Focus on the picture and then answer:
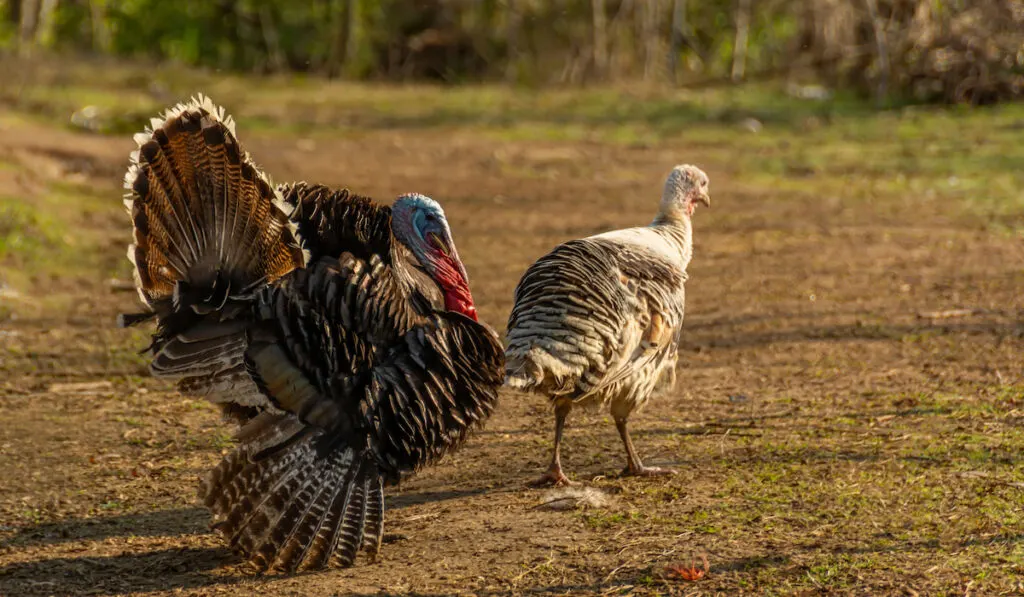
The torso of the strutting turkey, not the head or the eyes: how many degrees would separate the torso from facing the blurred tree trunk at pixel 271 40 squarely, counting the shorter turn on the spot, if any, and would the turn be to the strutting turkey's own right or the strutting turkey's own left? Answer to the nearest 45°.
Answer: approximately 90° to the strutting turkey's own left

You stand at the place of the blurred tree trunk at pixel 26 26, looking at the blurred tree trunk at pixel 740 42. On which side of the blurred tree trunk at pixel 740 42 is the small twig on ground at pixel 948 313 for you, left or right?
right

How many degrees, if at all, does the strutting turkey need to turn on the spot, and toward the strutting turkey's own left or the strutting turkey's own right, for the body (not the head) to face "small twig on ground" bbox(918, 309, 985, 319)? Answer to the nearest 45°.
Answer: approximately 45° to the strutting turkey's own left

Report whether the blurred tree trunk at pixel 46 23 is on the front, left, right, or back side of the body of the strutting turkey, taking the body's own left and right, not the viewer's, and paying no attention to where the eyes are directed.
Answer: left

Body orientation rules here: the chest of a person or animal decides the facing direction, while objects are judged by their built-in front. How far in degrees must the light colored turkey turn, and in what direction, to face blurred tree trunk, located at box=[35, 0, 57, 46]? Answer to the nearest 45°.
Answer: approximately 90° to its left

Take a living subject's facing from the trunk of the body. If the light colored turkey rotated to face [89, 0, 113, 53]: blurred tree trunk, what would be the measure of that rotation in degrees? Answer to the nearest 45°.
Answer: approximately 90° to its left

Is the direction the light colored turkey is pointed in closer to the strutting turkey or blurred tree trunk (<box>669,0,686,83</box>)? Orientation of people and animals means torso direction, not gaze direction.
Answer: the blurred tree trunk

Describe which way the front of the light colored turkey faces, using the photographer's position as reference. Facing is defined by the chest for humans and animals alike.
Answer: facing away from the viewer and to the right of the viewer

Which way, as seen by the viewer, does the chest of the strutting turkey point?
to the viewer's right

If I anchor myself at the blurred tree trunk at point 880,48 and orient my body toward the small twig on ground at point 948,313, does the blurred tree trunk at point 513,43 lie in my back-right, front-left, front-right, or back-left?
back-right

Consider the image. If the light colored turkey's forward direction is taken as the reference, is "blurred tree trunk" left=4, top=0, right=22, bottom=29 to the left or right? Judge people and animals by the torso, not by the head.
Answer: on its left

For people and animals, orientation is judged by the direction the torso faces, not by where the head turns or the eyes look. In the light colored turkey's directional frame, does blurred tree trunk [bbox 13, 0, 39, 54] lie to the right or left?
on its left
